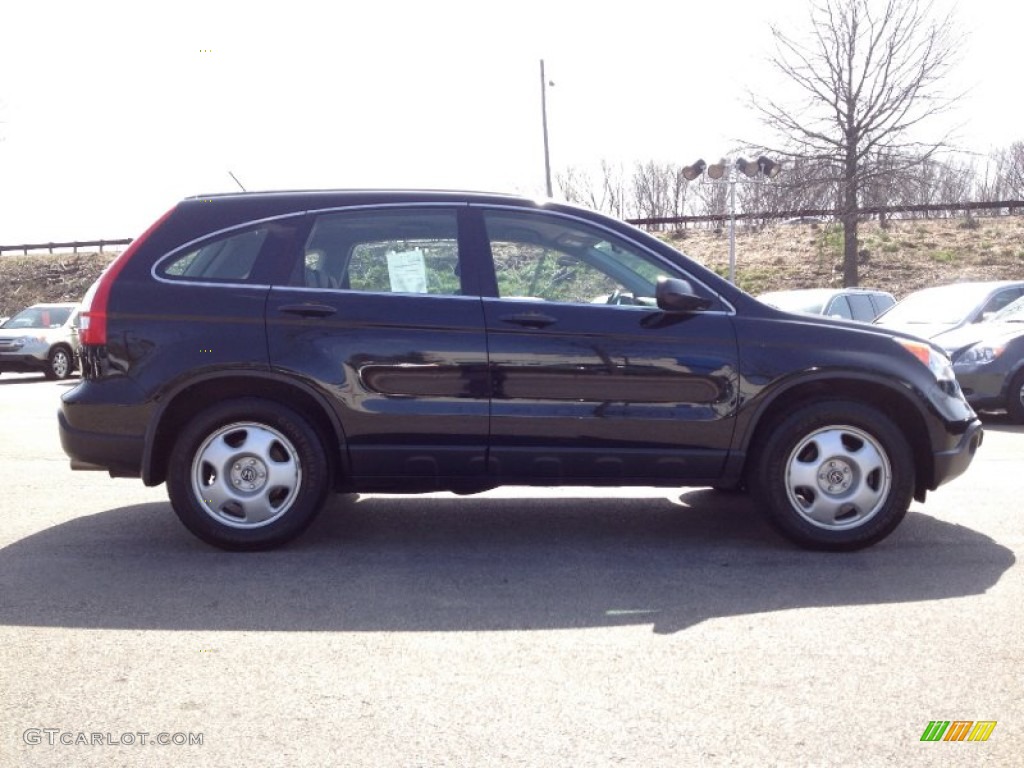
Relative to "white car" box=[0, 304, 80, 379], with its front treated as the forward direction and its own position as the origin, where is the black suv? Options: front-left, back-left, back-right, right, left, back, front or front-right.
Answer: front-left

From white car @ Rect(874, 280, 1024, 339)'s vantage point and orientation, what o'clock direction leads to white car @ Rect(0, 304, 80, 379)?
white car @ Rect(0, 304, 80, 379) is roughly at 2 o'clock from white car @ Rect(874, 280, 1024, 339).

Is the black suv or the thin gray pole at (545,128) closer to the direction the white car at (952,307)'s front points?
the black suv

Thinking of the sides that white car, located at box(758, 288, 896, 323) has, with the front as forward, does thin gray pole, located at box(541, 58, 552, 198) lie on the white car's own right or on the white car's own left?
on the white car's own right

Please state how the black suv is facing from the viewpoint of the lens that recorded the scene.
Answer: facing to the right of the viewer

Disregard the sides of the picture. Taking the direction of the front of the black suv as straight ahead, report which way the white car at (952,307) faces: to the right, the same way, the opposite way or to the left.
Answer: the opposite way

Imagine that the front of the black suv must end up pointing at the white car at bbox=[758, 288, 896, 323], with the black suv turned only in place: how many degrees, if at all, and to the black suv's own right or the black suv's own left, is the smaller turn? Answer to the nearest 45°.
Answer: approximately 45° to the black suv's own left

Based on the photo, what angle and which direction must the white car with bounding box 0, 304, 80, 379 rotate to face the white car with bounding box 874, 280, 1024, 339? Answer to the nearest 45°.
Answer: approximately 90° to its left

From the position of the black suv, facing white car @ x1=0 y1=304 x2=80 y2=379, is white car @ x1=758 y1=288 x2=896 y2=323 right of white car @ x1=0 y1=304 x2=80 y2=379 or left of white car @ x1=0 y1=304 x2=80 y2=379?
right

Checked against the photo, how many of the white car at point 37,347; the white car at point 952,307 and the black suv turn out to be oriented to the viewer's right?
1

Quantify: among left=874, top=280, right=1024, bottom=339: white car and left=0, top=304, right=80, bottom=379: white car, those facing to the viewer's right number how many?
0

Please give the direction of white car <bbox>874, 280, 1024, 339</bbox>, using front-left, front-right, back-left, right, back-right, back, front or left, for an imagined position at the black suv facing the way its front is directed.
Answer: front-left

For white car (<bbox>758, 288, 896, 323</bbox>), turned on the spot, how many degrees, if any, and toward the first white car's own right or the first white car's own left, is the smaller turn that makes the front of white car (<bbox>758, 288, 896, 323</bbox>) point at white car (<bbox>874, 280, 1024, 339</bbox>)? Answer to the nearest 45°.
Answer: approximately 90° to the first white car's own left

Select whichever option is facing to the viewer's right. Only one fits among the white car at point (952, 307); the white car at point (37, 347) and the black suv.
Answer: the black suv

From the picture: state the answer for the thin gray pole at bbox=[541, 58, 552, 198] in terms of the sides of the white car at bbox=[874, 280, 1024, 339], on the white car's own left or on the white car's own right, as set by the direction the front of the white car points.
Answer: on the white car's own right

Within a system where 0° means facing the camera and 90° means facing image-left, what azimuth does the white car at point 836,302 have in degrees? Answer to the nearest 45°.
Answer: approximately 45°
